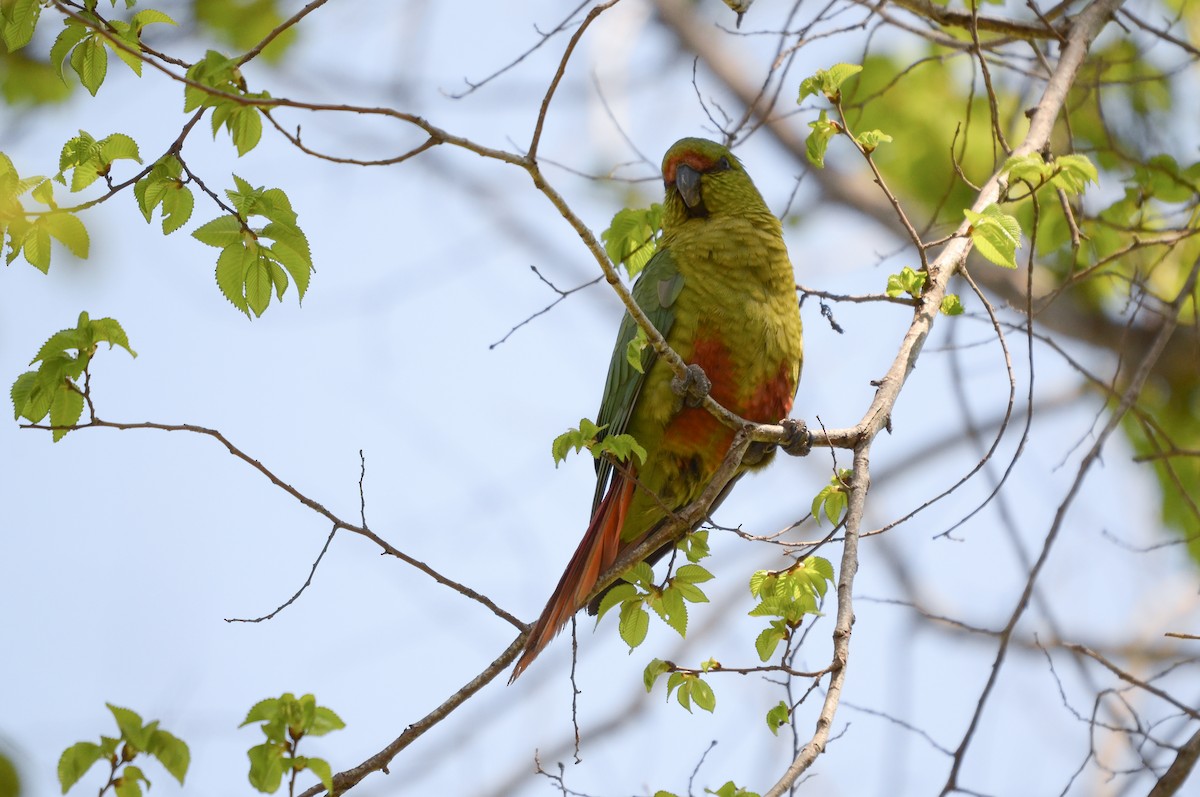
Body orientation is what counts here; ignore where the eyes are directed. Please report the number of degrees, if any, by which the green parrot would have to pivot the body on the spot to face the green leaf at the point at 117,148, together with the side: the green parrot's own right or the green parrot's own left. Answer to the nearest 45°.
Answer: approximately 90° to the green parrot's own right

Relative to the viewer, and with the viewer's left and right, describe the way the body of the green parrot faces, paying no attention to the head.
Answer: facing the viewer and to the right of the viewer

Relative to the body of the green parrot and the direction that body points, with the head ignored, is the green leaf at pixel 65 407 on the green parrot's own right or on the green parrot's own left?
on the green parrot's own right

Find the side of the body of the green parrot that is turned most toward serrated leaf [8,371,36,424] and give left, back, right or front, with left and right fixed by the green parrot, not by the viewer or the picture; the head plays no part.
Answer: right

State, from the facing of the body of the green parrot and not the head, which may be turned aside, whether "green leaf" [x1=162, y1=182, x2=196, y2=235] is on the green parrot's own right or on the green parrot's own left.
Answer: on the green parrot's own right
